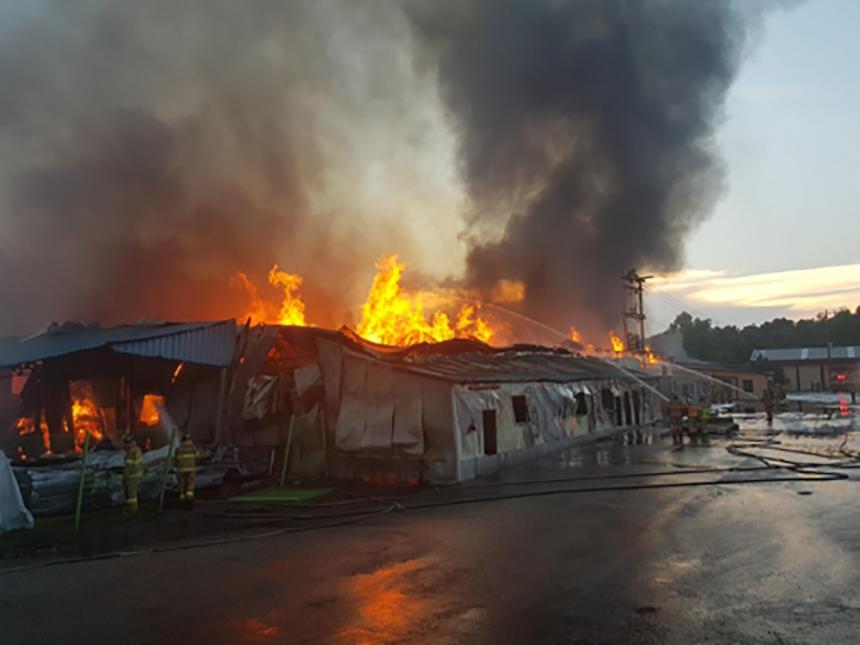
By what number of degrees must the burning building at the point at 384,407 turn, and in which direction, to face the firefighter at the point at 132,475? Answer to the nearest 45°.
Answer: approximately 90° to its right

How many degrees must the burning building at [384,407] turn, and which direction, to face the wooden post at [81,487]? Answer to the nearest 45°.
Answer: approximately 90° to its right

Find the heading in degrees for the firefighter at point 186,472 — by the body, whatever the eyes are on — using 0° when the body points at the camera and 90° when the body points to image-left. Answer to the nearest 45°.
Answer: approximately 180°

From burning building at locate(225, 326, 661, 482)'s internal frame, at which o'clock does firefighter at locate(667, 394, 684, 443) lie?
The firefighter is roughly at 9 o'clock from the burning building.

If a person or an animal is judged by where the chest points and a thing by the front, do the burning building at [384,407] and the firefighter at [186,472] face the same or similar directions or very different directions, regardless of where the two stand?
very different directions

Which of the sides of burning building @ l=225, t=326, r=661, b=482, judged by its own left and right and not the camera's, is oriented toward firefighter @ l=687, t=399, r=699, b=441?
left

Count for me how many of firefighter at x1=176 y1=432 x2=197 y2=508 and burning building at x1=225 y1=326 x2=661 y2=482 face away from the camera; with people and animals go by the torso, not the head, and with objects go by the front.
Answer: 1

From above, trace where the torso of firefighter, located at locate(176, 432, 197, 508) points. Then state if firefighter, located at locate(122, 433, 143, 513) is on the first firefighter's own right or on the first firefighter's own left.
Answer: on the first firefighter's own left

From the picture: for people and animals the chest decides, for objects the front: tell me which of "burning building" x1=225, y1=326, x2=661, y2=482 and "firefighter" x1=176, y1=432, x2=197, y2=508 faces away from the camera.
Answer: the firefighter

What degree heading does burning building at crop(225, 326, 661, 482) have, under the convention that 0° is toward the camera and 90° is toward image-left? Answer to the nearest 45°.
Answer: approximately 315°
